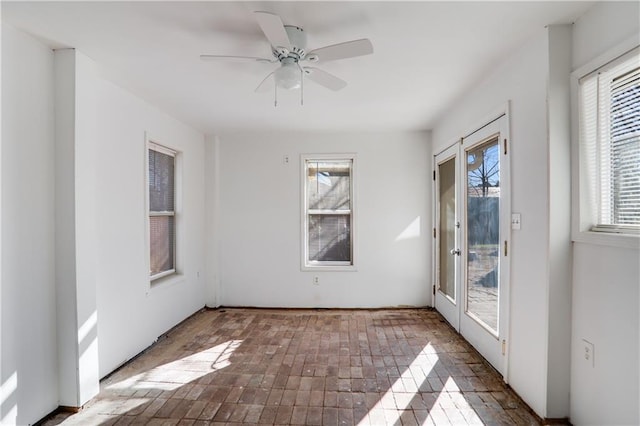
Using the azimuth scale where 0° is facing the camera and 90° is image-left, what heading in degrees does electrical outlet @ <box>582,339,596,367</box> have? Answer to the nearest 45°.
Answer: approximately 45°

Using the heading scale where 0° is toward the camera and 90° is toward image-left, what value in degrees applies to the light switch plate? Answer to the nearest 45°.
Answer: approximately 45°

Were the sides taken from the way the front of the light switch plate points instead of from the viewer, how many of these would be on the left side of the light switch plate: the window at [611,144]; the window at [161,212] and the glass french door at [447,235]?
1
